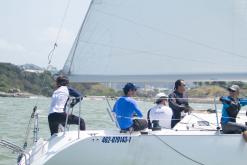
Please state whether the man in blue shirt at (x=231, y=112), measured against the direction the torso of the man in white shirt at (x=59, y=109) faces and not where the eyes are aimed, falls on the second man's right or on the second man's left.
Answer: on the second man's right
